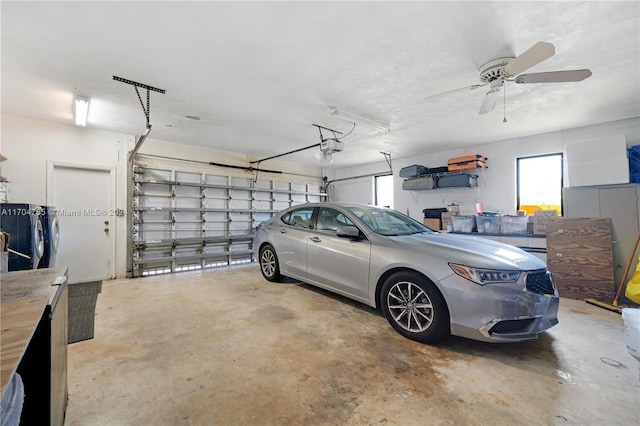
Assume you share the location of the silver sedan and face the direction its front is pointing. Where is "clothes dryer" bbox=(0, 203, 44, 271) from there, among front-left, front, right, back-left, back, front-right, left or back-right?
back-right

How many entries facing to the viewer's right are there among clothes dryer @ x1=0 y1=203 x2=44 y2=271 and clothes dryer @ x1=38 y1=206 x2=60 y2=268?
2

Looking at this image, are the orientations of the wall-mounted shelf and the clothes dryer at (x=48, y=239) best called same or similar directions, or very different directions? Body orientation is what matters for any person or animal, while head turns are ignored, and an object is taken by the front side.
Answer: very different directions

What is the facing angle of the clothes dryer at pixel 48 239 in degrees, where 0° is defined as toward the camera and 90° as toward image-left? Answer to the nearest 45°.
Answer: approximately 270°

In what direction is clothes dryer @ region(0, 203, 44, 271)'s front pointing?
to the viewer's right

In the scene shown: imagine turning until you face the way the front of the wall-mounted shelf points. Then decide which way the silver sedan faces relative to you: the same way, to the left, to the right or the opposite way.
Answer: to the left

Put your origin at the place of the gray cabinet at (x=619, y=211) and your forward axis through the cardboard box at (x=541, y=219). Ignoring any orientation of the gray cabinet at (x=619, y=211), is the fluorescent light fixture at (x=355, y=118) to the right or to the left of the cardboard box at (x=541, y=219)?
left

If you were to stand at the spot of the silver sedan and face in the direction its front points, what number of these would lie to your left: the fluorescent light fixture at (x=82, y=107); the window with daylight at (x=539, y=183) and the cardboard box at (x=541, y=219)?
2

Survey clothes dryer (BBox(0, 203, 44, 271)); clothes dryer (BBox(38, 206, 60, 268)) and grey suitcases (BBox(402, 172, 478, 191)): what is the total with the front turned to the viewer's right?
2
